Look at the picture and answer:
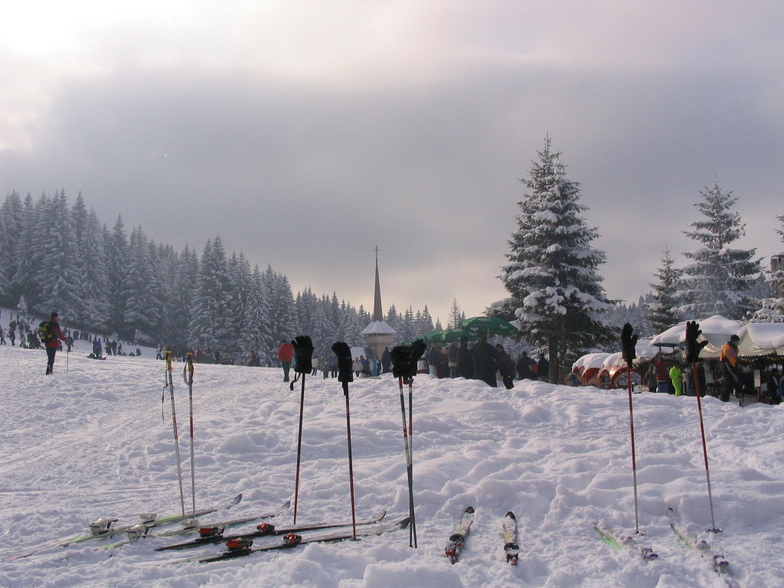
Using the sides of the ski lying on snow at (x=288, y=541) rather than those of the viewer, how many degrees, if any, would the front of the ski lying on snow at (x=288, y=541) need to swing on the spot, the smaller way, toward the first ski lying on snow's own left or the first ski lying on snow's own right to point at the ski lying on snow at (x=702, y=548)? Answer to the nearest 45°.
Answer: approximately 45° to the first ski lying on snow's own right

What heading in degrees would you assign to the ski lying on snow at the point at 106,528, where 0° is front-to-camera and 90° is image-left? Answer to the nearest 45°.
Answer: approximately 225°

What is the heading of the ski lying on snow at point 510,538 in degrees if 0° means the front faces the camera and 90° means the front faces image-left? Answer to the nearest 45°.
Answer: approximately 180°

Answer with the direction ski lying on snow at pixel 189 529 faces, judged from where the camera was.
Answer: facing away from the viewer and to the right of the viewer

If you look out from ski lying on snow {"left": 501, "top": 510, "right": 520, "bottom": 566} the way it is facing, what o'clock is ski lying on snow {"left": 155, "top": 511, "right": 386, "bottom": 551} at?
ski lying on snow {"left": 155, "top": 511, "right": 386, "bottom": 551} is roughly at 9 o'clock from ski lying on snow {"left": 501, "top": 510, "right": 520, "bottom": 566}.

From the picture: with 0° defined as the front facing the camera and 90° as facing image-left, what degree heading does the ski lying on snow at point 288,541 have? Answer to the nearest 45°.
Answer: approximately 225°
